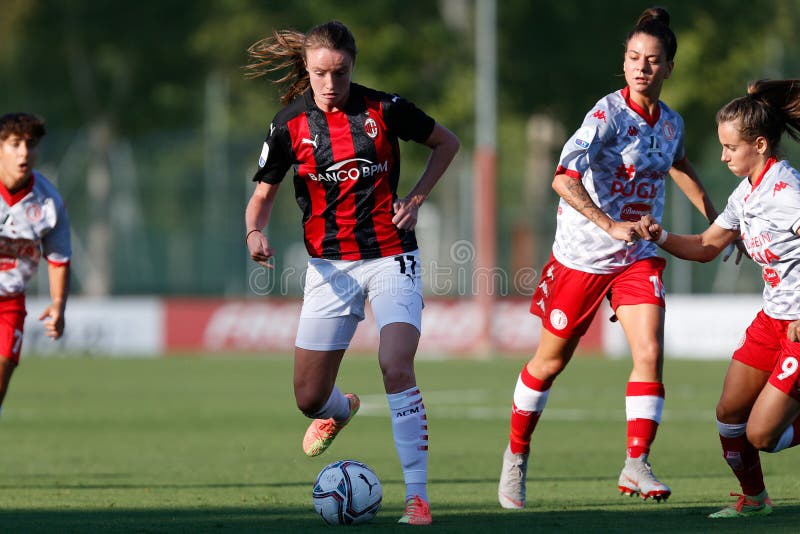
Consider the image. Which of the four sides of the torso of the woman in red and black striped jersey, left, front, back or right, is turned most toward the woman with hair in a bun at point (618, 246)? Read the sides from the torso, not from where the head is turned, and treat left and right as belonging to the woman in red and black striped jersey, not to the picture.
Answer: left

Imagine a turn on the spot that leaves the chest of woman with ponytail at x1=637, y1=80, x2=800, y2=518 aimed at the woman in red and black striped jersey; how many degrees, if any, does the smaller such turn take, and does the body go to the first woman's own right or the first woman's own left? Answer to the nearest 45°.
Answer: approximately 45° to the first woman's own right

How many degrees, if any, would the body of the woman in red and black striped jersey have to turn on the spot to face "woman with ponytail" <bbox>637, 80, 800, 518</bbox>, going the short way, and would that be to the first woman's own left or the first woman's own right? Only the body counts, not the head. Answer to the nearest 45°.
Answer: approximately 90° to the first woman's own left

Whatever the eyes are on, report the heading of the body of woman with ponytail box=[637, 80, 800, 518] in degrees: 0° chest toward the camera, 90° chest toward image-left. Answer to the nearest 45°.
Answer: approximately 45°

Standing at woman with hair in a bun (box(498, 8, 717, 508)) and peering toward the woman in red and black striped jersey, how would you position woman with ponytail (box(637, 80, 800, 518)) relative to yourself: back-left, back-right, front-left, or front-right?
back-left

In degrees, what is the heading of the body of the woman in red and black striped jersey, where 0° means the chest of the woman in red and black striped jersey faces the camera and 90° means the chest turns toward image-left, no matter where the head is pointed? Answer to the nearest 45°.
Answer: approximately 0°

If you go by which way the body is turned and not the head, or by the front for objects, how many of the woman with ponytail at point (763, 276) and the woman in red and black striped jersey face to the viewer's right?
0

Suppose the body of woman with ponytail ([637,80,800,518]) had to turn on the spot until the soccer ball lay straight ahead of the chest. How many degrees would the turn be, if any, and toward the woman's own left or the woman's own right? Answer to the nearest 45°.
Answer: approximately 45° to the woman's own right
